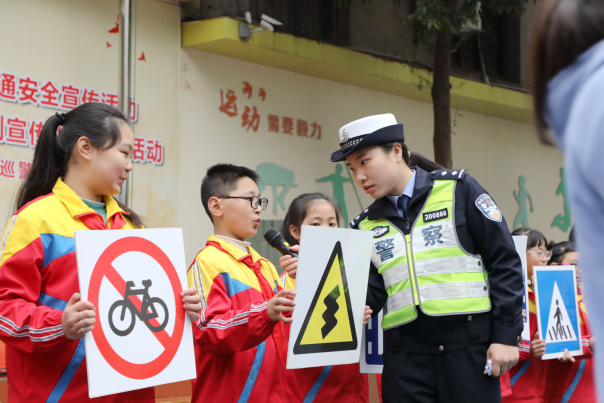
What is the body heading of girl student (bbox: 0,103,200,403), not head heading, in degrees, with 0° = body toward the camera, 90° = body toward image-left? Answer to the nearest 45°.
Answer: approximately 315°

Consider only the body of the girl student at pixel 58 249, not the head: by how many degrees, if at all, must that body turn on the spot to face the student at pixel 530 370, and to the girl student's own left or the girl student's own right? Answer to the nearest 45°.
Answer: approximately 45° to the girl student's own left

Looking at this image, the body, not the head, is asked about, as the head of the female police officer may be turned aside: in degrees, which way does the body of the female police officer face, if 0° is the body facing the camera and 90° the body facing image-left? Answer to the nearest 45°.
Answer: approximately 45°

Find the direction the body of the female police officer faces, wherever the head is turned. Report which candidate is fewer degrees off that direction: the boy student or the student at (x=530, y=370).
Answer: the boy student

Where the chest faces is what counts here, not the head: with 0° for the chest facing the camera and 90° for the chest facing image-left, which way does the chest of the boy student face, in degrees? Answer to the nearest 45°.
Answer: approximately 315°

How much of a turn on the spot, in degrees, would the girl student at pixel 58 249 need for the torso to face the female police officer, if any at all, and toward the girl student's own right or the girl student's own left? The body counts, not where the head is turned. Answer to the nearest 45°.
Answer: approximately 45° to the girl student's own left

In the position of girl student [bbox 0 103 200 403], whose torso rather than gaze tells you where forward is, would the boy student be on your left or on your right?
on your left

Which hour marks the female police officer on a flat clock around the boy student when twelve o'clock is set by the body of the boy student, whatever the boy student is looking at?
The female police officer is roughly at 11 o'clock from the boy student.

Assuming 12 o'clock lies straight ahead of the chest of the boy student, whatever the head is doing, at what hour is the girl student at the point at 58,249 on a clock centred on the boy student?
The girl student is roughly at 3 o'clock from the boy student.

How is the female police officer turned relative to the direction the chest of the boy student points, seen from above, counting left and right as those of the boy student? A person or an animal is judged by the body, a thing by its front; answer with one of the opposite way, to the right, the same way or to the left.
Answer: to the right

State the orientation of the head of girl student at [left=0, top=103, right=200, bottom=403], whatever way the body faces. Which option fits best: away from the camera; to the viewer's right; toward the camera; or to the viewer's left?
to the viewer's right

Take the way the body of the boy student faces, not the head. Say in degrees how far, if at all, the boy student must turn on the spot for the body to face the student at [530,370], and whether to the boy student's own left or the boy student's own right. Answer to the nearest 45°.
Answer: approximately 90° to the boy student's own left
